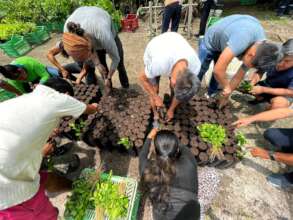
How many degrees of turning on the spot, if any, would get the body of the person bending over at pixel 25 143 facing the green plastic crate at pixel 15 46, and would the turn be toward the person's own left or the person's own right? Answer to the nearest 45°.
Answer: approximately 45° to the person's own left

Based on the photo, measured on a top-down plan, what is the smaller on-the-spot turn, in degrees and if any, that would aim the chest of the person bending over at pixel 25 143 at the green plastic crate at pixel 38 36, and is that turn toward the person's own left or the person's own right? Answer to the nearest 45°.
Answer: approximately 45° to the person's own left

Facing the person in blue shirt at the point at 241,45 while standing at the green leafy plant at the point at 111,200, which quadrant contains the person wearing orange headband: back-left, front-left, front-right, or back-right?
front-left

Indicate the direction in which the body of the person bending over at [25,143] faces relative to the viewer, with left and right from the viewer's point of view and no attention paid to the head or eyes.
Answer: facing away from the viewer and to the right of the viewer

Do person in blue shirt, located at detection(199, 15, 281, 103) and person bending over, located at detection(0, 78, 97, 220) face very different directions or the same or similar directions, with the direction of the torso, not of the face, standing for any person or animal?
same or similar directions
